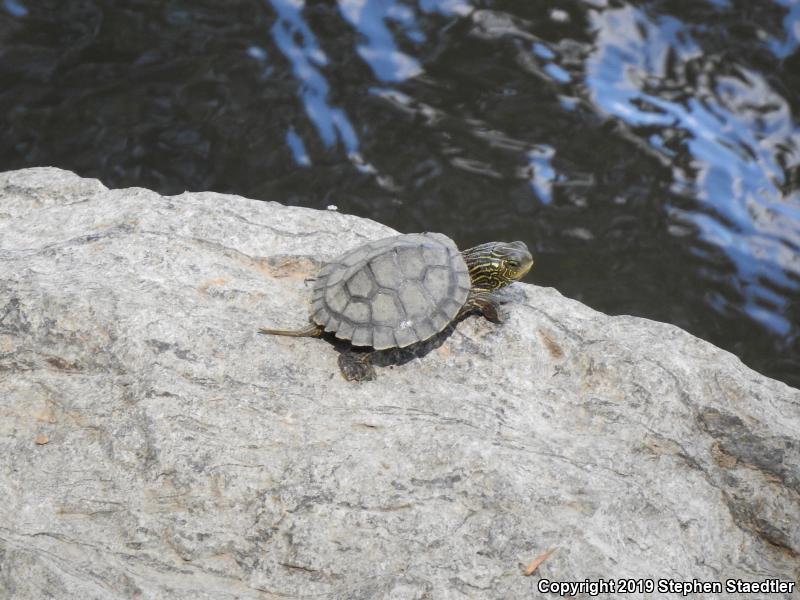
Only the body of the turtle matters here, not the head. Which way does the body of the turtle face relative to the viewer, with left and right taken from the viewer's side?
facing away from the viewer and to the right of the viewer
